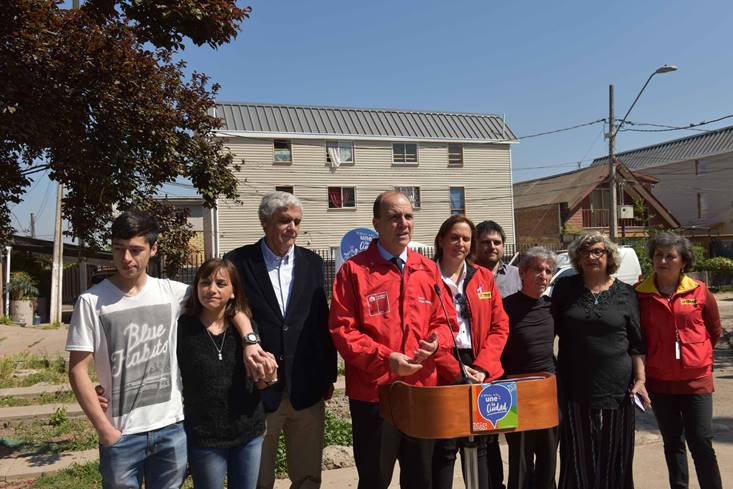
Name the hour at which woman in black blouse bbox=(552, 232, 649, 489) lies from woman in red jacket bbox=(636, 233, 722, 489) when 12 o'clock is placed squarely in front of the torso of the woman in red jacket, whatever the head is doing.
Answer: The woman in black blouse is roughly at 2 o'clock from the woman in red jacket.

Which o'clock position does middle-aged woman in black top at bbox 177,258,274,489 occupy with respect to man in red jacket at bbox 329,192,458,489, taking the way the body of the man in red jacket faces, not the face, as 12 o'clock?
The middle-aged woman in black top is roughly at 4 o'clock from the man in red jacket.

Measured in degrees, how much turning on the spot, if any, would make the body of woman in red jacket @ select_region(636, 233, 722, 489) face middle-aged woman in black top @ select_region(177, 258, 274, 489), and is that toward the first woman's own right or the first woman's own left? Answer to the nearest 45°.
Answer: approximately 45° to the first woman's own right

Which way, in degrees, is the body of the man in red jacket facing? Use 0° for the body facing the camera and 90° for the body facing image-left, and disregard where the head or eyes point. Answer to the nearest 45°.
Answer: approximately 315°

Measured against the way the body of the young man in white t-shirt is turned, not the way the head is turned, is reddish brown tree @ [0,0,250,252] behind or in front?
behind

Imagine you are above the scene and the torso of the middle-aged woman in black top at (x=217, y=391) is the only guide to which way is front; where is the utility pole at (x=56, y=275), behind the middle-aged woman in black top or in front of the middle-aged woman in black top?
behind

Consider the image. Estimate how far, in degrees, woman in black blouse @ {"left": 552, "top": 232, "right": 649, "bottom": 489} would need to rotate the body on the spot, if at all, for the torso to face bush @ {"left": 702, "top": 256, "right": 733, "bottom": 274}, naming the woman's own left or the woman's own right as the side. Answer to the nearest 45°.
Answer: approximately 180°

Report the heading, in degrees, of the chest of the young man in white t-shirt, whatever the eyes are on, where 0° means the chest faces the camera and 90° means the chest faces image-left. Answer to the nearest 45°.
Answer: approximately 0°
